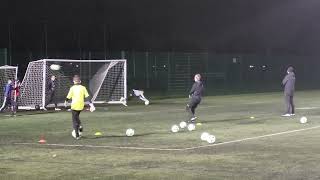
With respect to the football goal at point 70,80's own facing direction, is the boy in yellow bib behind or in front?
in front

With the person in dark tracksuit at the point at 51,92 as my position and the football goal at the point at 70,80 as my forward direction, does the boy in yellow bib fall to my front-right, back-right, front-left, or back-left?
back-right

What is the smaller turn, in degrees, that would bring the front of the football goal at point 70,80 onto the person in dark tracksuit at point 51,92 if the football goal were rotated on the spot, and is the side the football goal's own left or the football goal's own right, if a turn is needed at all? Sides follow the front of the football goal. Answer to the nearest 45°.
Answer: approximately 45° to the football goal's own right

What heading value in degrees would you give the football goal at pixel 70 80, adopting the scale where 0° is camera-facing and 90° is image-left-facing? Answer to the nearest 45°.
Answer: approximately 315°

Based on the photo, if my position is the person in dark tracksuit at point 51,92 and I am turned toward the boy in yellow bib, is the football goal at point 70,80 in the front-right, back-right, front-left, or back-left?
back-left
